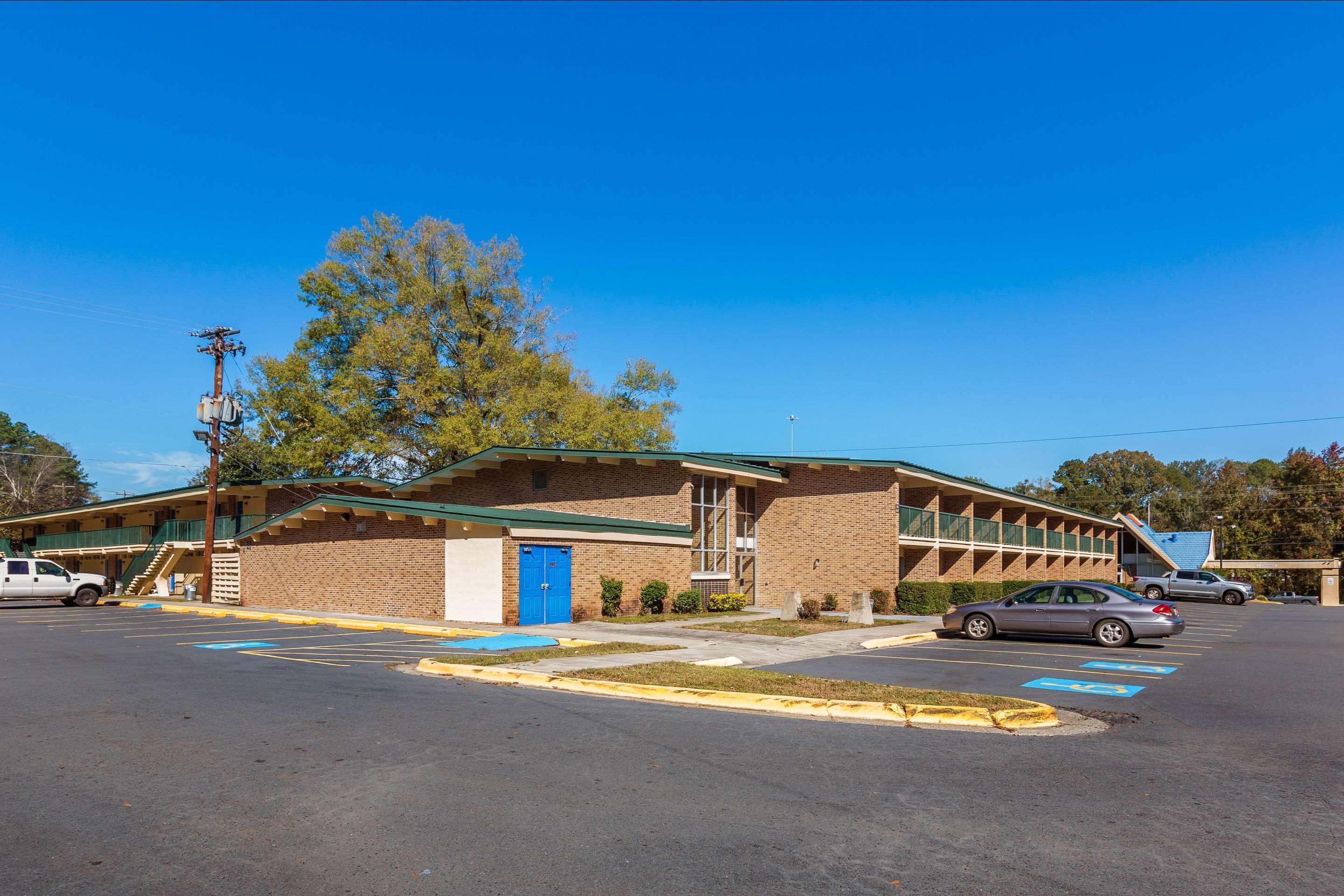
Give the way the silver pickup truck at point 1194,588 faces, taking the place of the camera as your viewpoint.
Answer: facing to the right of the viewer

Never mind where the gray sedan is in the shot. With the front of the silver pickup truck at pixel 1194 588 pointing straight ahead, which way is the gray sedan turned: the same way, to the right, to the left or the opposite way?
the opposite way

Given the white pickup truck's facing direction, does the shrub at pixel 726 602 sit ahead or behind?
ahead

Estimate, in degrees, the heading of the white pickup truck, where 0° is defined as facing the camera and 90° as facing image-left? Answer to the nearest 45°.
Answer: approximately 270°

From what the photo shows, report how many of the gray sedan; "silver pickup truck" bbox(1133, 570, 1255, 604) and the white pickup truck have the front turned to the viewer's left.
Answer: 1

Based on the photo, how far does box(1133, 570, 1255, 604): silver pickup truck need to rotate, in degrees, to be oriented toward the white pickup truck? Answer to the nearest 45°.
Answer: approximately 135° to its right

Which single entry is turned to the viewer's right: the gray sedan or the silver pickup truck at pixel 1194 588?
the silver pickup truck

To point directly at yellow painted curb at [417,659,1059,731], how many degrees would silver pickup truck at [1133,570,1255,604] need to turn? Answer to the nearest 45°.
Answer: approximately 90° to its right

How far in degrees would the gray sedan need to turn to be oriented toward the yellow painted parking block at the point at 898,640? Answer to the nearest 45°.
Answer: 0° — it already faces it

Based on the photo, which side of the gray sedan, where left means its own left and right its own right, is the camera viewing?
left

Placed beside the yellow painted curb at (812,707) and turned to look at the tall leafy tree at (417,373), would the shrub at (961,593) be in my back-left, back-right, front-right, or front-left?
front-right

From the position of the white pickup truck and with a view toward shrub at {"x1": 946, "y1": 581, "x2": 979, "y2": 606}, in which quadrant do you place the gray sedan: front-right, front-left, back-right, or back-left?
front-right

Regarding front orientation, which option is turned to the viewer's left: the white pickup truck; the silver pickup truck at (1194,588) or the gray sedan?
the gray sedan

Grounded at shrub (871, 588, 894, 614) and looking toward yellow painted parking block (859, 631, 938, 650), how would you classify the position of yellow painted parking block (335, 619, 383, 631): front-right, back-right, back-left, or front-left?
front-right

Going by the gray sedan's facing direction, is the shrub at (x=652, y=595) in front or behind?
in front
